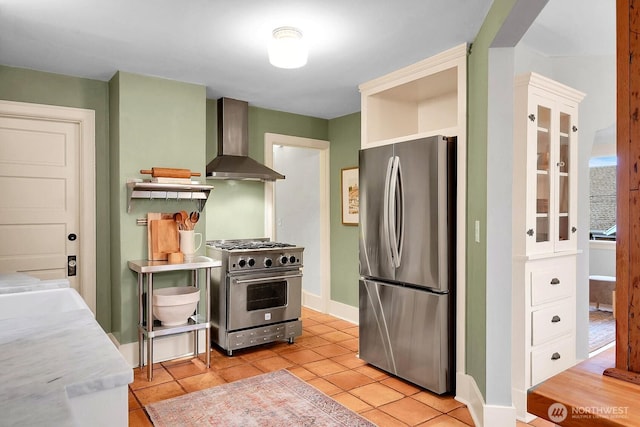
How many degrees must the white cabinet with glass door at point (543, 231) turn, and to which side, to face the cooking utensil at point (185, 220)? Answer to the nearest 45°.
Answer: approximately 135° to its right

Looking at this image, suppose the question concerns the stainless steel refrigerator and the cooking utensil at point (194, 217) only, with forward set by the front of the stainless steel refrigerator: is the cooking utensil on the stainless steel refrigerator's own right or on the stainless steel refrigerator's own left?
on the stainless steel refrigerator's own right

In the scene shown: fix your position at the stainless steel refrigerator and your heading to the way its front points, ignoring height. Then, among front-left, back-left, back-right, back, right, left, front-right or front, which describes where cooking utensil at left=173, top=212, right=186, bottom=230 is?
front-right

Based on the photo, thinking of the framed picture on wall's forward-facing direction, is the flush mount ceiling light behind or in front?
in front

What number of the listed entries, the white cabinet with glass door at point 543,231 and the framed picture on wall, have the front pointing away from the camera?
0

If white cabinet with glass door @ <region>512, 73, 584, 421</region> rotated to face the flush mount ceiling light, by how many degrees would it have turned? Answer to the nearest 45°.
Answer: approximately 90° to its right

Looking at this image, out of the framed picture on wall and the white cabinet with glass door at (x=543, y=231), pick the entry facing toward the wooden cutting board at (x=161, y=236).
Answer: the framed picture on wall

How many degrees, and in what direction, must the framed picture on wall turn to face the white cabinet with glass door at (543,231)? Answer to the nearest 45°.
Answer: approximately 90° to its left

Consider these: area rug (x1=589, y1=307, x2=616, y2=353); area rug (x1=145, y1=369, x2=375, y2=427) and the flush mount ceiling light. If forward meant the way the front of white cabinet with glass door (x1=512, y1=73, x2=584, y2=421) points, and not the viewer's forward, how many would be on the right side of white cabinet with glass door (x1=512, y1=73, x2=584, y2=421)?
2

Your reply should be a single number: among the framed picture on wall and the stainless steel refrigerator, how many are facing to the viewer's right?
0
